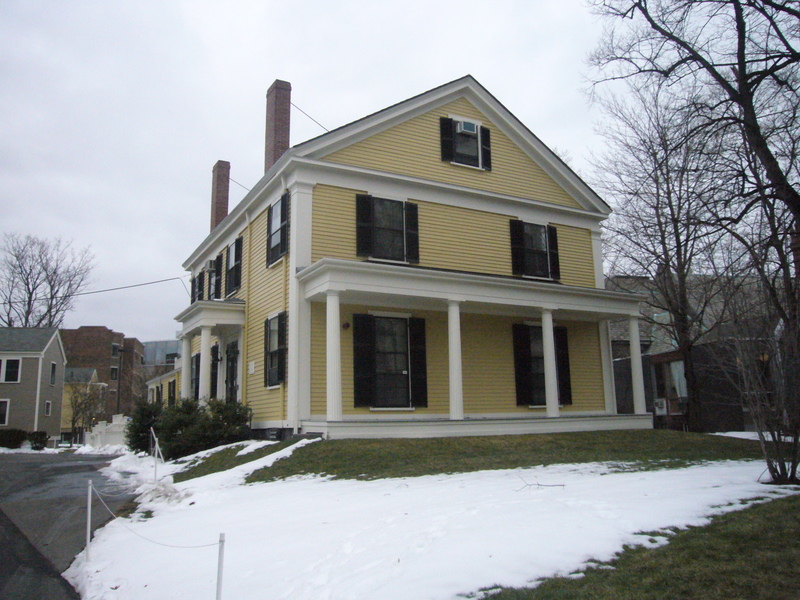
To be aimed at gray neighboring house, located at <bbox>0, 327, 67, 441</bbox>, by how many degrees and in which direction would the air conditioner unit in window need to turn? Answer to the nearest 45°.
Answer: approximately 180°

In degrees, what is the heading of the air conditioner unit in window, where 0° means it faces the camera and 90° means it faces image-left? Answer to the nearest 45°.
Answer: approximately 315°

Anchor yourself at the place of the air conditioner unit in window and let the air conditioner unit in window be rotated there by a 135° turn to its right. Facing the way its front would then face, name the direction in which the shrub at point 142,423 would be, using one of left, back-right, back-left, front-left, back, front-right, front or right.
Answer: front

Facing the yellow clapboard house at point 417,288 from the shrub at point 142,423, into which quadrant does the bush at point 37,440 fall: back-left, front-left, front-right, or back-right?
back-left

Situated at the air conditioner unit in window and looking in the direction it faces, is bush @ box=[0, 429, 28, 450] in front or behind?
behind

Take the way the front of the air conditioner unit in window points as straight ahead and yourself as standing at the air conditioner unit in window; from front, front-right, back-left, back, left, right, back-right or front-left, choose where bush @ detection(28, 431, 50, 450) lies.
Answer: back
